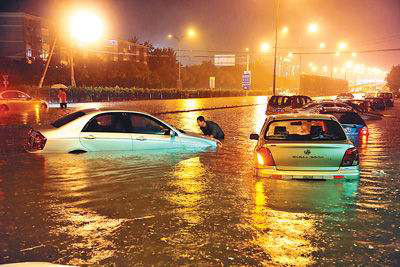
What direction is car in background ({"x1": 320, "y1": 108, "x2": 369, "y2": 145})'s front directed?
away from the camera

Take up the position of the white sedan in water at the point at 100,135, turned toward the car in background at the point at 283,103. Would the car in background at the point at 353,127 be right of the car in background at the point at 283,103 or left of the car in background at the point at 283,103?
right

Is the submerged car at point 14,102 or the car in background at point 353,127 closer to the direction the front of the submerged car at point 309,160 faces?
the car in background

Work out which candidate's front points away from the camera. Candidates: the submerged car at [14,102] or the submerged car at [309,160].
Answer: the submerged car at [309,160]

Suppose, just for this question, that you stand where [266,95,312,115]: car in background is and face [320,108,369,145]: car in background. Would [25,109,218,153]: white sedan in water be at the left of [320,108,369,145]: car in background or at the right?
right

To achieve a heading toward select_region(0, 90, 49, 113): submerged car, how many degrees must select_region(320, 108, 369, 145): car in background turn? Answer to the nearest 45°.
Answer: approximately 90° to its left

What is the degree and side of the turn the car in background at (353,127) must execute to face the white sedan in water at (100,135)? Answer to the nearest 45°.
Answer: approximately 135° to its left

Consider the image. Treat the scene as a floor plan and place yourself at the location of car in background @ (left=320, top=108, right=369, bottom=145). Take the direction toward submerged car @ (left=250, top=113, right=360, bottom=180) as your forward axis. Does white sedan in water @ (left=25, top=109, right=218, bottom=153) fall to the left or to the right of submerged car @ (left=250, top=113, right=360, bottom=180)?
right

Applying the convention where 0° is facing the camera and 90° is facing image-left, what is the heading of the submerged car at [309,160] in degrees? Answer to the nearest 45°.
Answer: approximately 180°
